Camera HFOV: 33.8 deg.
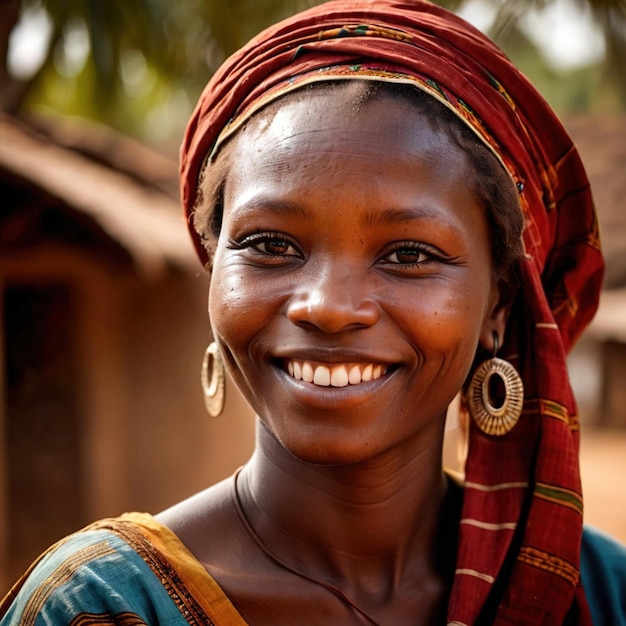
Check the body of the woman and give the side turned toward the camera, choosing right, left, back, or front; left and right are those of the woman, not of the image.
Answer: front
